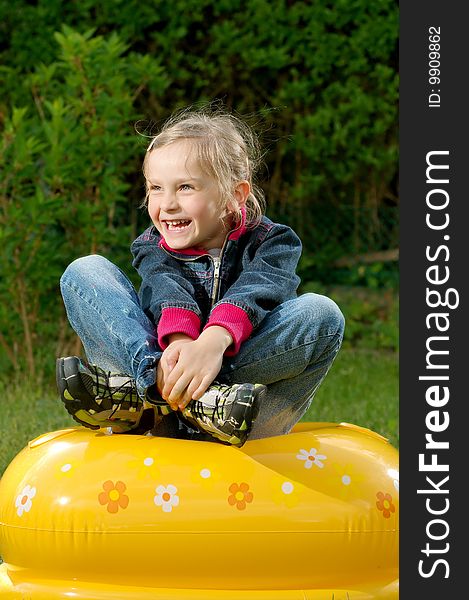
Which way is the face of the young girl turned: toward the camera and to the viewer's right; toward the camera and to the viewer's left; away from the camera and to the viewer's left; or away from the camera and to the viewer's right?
toward the camera and to the viewer's left

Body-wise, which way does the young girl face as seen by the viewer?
toward the camera
